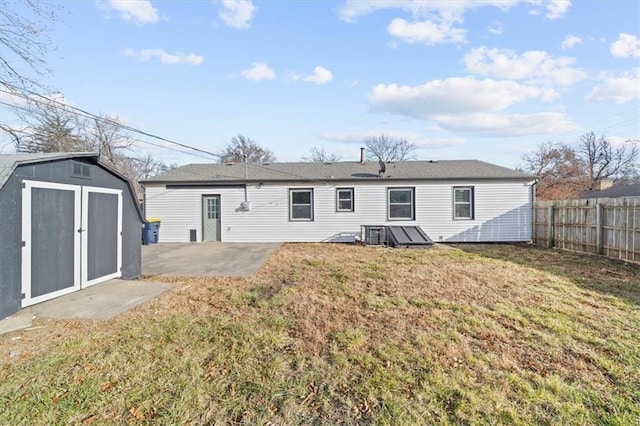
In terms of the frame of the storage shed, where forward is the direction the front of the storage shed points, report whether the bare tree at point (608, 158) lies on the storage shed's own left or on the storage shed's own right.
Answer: on the storage shed's own left

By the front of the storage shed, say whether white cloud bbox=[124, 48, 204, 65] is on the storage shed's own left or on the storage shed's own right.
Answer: on the storage shed's own left

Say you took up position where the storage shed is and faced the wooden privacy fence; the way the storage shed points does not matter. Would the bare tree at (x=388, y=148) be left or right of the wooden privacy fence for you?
left

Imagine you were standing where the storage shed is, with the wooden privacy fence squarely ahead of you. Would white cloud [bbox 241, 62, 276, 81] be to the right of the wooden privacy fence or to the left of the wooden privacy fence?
left

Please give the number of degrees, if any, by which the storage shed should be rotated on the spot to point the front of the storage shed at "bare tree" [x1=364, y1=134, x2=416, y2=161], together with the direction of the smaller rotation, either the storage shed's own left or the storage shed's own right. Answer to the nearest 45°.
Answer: approximately 90° to the storage shed's own left

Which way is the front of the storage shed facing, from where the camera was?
facing the viewer and to the right of the viewer
